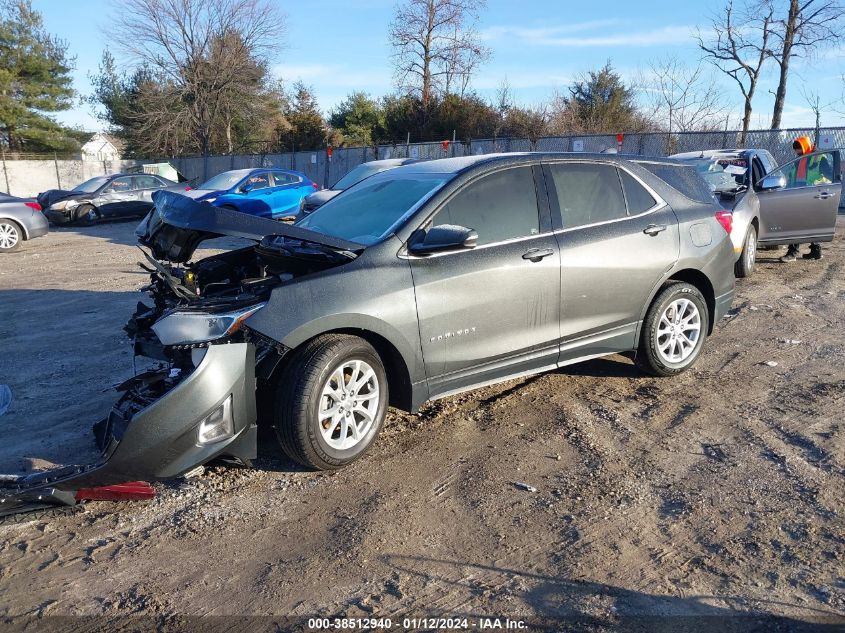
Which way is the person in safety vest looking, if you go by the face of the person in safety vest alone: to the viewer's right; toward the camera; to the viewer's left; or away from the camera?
to the viewer's left

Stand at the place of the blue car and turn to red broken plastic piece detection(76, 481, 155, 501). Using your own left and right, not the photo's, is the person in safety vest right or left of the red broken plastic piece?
left

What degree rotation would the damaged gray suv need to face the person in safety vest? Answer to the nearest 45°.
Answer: approximately 180°

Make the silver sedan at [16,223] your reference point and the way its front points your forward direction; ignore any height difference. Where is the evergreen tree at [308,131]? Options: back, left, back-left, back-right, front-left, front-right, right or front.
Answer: back-right

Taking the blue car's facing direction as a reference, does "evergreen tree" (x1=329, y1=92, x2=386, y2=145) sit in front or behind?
behind

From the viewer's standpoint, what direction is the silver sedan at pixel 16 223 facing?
to the viewer's left

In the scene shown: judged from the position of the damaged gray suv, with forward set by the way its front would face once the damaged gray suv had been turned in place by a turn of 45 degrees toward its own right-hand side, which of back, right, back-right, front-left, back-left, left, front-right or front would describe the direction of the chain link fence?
right

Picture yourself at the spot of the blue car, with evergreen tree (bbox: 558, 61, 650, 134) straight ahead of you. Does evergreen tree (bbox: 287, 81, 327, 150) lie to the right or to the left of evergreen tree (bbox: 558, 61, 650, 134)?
left

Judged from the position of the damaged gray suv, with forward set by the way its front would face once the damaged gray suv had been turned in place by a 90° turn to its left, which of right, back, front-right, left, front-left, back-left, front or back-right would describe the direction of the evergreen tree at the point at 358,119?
back-left

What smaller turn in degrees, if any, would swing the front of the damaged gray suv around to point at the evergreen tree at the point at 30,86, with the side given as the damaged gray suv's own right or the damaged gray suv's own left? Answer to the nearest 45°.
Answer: approximately 90° to the damaged gray suv's own right
